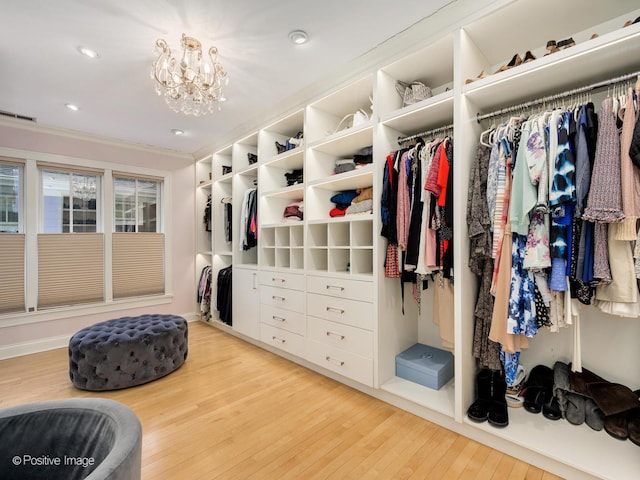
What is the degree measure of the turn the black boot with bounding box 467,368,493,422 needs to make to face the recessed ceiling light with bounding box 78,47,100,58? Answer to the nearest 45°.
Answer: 0° — it already faces it

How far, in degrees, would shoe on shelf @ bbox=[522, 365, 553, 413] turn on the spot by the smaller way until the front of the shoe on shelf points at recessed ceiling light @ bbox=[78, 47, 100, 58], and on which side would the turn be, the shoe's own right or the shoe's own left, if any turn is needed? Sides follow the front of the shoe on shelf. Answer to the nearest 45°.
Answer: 0° — it already faces it

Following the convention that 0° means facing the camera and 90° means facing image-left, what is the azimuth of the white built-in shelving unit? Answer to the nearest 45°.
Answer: approximately 45°
